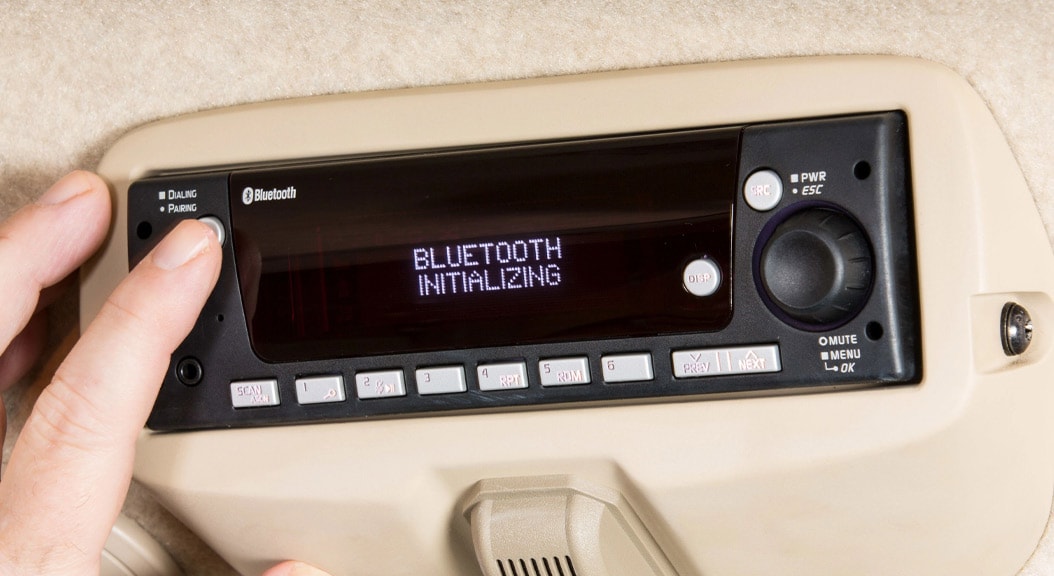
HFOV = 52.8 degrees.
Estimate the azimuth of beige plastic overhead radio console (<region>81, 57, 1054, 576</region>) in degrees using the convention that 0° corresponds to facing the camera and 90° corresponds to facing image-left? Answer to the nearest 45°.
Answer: approximately 0°
